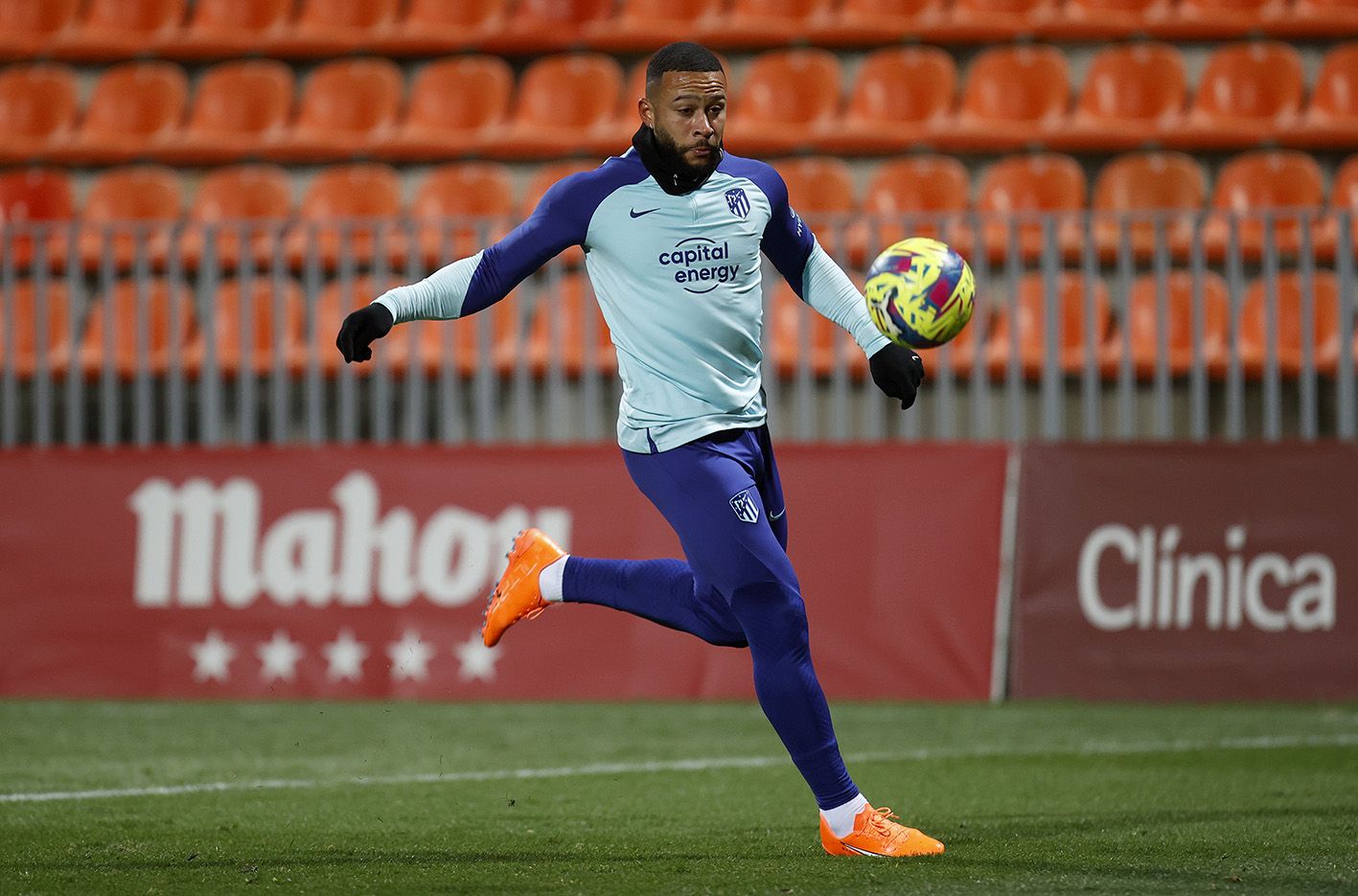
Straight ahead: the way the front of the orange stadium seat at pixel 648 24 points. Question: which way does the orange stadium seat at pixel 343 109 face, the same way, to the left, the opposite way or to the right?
the same way

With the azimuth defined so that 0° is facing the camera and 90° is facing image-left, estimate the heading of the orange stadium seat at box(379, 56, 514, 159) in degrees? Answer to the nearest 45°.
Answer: approximately 45°

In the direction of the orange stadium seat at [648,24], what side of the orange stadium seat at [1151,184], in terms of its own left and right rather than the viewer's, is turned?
right

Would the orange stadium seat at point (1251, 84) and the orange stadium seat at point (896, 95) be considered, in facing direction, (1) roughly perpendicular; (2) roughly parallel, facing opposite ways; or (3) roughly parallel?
roughly parallel

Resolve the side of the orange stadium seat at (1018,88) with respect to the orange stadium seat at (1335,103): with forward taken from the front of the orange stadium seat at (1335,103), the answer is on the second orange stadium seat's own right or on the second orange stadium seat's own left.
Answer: on the second orange stadium seat's own right

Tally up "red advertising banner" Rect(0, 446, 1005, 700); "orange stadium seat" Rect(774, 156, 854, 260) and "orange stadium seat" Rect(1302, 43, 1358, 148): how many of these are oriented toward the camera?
3

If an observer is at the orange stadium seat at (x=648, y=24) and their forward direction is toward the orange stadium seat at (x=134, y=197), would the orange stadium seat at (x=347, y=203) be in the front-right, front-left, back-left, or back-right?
front-left

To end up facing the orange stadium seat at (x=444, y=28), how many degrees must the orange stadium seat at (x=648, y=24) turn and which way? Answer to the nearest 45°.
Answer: approximately 45° to its right

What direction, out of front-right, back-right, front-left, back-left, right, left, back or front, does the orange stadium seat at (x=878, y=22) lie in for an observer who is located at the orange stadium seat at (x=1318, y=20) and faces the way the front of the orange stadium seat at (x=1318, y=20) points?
front-right

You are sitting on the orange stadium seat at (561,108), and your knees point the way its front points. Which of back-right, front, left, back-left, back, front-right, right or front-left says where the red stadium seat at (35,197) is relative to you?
front-right

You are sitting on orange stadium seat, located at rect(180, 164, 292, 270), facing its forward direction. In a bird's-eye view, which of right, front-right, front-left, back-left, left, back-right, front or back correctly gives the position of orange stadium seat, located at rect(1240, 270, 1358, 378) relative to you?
left

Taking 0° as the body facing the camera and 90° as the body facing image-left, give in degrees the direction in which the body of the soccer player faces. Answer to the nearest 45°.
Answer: approximately 315°

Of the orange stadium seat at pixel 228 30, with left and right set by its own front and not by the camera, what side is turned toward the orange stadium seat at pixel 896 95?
left

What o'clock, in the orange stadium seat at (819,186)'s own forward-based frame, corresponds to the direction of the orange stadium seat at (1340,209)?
the orange stadium seat at (1340,209) is roughly at 10 o'clock from the orange stadium seat at (819,186).

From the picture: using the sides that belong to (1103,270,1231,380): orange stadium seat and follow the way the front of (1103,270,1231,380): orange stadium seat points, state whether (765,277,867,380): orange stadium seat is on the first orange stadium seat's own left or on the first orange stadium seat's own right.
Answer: on the first orange stadium seat's own right

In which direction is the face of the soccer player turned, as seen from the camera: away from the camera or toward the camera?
toward the camera

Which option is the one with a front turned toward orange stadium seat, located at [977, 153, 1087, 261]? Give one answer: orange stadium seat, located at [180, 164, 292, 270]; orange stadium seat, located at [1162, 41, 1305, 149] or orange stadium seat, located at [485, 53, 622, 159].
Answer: orange stadium seat, located at [1162, 41, 1305, 149]

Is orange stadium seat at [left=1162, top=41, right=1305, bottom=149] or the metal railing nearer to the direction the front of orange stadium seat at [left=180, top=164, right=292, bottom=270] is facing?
the metal railing

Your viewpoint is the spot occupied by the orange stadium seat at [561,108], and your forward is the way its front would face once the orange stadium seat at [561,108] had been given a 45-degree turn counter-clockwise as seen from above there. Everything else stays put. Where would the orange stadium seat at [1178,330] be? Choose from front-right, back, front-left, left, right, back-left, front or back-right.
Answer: front-left

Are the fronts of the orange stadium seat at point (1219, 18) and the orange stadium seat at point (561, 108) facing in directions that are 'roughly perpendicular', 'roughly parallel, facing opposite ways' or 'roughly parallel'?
roughly parallel

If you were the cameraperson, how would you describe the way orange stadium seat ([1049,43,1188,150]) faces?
facing the viewer and to the left of the viewer

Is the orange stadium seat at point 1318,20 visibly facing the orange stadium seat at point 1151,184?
yes

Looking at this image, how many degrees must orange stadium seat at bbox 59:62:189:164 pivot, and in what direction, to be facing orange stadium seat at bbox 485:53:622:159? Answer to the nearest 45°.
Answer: approximately 90° to its left

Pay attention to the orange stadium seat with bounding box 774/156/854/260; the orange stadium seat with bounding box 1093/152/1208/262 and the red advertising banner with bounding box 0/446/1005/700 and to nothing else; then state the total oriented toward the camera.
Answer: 3
